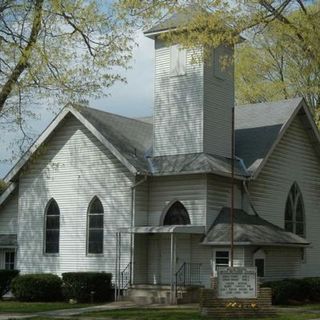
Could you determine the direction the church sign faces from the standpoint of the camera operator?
facing the viewer

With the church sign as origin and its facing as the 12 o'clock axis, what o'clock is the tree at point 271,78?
The tree is roughly at 6 o'clock from the church sign.

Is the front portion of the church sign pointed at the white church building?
no

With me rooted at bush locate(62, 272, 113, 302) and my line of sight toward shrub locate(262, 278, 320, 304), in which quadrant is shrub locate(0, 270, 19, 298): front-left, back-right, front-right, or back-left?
back-left

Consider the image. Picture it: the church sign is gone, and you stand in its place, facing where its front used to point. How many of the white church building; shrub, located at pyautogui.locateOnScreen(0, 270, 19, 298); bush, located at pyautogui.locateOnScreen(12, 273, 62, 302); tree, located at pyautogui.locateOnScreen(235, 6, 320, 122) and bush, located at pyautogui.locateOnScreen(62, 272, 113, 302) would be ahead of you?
0

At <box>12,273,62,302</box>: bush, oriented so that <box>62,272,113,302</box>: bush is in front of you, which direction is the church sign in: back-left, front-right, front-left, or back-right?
front-right

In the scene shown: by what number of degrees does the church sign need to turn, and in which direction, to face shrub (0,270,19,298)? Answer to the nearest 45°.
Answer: approximately 135° to its right

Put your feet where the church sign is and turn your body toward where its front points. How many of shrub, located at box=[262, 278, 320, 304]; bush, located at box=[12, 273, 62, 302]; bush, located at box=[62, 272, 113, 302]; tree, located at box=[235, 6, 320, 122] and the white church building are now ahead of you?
0

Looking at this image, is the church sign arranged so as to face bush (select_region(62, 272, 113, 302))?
no

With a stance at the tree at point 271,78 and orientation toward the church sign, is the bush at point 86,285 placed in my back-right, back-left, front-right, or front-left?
front-right

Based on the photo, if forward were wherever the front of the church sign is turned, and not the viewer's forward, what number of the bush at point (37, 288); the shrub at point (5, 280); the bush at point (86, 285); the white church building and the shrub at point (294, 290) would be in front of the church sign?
0

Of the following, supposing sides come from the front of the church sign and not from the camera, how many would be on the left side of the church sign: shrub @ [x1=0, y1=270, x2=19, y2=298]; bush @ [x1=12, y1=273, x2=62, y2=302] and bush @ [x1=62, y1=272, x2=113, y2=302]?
0

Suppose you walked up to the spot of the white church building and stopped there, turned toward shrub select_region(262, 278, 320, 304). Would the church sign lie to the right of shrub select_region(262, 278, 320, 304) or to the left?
right

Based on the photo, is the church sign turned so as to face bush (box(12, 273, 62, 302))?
no
